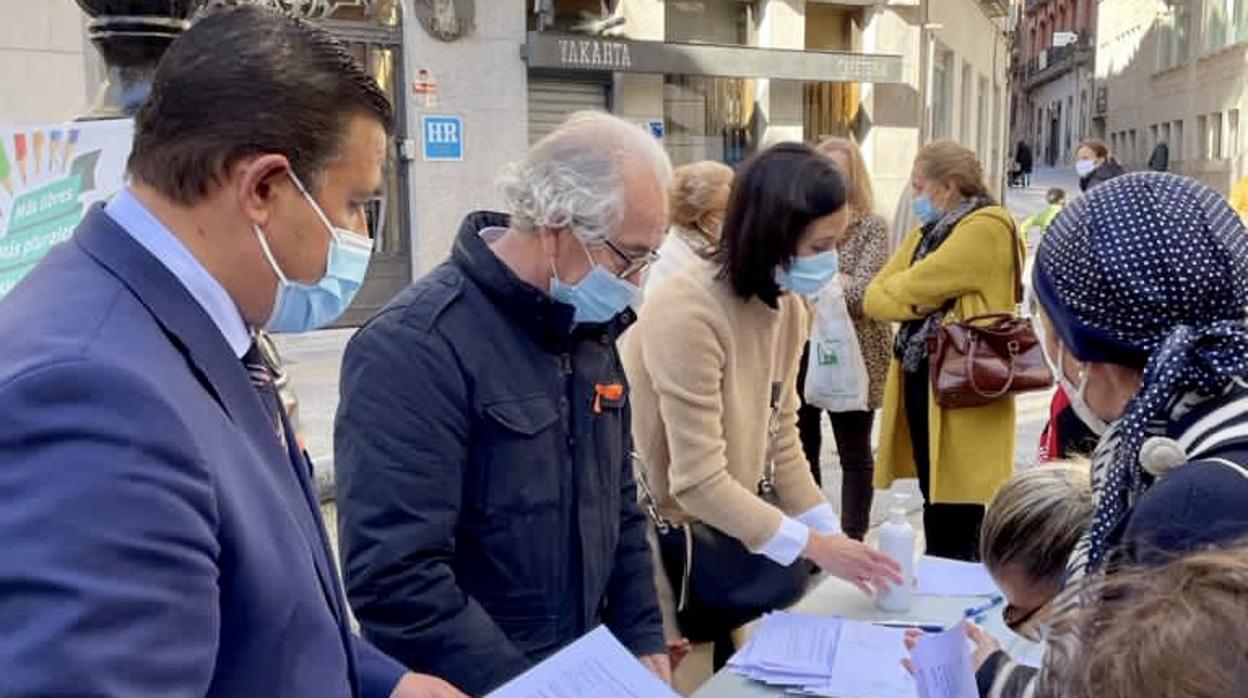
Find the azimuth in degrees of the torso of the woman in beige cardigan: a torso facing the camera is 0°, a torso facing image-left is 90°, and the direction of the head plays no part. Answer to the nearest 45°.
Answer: approximately 315°

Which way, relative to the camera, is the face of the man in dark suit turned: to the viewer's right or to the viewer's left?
to the viewer's right

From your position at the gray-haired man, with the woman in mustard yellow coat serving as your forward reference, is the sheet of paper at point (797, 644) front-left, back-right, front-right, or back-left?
front-right

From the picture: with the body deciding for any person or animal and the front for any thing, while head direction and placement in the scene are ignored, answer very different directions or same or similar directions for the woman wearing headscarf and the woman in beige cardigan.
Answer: very different directions

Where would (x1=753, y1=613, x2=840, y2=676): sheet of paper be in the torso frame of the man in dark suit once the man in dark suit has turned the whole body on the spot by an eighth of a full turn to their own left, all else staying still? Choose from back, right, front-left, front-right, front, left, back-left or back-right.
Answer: front

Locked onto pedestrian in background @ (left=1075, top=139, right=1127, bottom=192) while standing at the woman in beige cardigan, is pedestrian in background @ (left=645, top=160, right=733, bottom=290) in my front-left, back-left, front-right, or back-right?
front-left

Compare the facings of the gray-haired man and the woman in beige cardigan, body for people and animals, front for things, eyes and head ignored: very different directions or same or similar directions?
same or similar directions

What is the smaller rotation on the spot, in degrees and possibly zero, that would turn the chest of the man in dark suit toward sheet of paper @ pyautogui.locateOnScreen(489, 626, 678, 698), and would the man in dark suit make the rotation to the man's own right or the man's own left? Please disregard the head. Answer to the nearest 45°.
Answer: approximately 45° to the man's own left

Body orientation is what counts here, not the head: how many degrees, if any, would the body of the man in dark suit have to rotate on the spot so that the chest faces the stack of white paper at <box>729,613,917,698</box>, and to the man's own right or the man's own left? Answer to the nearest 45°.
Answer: approximately 45° to the man's own left

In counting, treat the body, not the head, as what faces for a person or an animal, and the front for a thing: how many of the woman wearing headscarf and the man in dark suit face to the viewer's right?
1

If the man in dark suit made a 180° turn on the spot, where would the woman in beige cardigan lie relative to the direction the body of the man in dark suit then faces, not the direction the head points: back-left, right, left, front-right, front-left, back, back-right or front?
back-right

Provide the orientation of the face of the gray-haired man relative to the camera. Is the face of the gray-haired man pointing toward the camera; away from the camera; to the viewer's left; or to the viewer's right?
to the viewer's right
